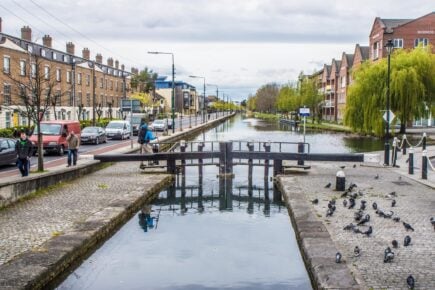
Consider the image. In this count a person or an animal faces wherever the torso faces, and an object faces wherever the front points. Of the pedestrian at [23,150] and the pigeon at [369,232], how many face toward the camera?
1

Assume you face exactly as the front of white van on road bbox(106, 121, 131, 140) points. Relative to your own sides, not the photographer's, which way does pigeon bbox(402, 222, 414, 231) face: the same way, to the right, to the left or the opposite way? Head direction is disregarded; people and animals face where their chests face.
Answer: to the right

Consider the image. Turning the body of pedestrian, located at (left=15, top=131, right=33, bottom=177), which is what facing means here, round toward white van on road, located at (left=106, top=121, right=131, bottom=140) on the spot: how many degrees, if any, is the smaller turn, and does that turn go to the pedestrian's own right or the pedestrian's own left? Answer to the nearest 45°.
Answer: approximately 180°

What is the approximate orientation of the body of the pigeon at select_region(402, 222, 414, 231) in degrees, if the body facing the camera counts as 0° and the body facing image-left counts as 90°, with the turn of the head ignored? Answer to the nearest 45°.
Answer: approximately 90°

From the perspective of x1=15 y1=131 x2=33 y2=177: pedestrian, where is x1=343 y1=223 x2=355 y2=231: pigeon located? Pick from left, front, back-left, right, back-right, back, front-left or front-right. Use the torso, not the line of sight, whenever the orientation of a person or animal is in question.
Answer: front-left

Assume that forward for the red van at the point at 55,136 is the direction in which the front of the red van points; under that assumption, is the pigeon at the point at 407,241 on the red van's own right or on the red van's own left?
on the red van's own left

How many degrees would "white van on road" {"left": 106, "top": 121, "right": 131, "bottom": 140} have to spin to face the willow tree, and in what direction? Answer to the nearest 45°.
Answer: approximately 135° to its left
